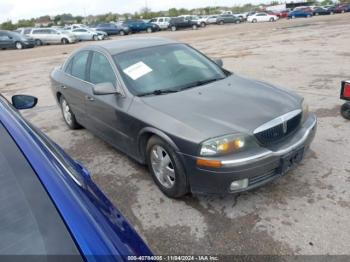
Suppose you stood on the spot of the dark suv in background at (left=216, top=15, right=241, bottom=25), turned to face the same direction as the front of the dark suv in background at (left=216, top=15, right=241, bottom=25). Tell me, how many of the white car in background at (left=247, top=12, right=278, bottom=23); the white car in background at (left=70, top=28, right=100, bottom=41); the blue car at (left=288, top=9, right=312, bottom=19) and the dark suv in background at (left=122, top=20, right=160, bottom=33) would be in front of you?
2

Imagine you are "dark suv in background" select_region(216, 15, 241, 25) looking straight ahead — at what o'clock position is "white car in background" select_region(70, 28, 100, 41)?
The white car in background is roughly at 4 o'clock from the dark suv in background.

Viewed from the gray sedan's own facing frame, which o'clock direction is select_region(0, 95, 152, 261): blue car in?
The blue car is roughly at 2 o'clock from the gray sedan.

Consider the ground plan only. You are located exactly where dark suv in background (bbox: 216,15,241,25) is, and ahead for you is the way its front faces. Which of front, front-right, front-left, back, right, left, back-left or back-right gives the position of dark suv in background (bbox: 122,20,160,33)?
back-right

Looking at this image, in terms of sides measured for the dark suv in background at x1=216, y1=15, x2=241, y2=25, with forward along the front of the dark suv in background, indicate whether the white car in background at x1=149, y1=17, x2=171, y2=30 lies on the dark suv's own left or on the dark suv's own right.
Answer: on the dark suv's own right

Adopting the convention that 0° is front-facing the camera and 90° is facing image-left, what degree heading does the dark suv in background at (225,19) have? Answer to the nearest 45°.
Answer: approximately 270°

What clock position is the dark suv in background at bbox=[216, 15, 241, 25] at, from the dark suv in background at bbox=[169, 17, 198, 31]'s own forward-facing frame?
the dark suv in background at bbox=[216, 15, 241, 25] is roughly at 10 o'clock from the dark suv in background at bbox=[169, 17, 198, 31].
